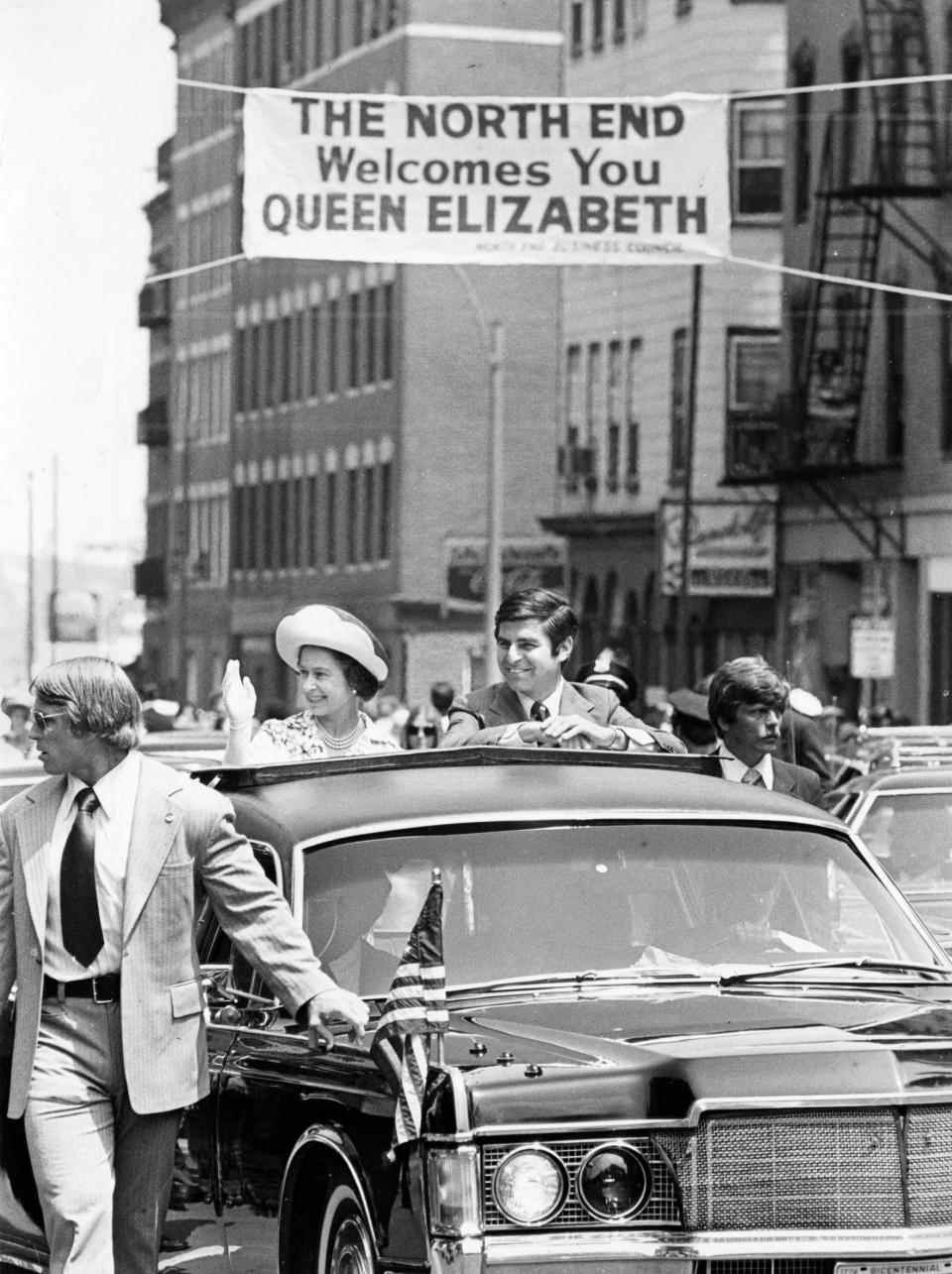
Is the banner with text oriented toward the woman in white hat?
yes

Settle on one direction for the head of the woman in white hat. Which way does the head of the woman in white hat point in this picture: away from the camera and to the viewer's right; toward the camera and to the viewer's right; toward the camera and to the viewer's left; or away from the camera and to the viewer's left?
toward the camera and to the viewer's left

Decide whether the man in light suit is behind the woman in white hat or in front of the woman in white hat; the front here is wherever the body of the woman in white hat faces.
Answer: in front

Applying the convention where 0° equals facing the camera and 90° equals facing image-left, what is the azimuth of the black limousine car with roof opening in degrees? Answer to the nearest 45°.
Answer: approximately 315°

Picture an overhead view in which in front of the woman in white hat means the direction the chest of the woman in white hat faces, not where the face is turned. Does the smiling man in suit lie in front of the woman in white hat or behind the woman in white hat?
behind

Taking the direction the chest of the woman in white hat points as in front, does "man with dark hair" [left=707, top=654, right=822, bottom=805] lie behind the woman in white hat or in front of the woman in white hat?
behind

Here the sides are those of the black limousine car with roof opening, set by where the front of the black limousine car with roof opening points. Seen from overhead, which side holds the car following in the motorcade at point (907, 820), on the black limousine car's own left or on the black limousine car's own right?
on the black limousine car's own left

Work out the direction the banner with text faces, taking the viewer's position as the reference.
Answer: facing the viewer

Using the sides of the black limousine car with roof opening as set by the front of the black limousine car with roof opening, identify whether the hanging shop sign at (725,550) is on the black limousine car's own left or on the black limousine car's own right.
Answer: on the black limousine car's own left

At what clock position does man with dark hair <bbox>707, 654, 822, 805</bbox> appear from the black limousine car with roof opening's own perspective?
The man with dark hair is roughly at 8 o'clock from the black limousine car with roof opening.

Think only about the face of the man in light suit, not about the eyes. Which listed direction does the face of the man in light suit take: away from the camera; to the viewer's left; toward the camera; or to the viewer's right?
to the viewer's left

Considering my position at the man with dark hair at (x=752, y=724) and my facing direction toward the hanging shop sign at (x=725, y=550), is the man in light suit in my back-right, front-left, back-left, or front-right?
back-left

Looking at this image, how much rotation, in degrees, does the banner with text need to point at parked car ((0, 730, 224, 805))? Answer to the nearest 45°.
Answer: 0° — it already faces it

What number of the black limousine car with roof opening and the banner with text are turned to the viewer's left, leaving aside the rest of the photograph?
0

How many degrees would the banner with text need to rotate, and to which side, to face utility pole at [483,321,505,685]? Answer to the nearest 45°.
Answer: approximately 180°

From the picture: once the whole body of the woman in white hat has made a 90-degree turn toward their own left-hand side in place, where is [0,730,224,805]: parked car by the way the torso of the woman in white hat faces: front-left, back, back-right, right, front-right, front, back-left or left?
back-left

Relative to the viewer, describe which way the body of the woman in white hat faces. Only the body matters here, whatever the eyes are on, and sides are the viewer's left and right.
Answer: facing the viewer and to the left of the viewer
